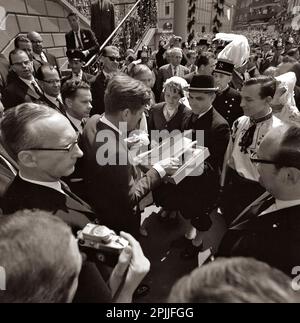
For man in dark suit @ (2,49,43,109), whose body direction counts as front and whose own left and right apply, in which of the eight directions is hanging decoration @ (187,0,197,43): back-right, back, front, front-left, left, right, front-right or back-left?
left

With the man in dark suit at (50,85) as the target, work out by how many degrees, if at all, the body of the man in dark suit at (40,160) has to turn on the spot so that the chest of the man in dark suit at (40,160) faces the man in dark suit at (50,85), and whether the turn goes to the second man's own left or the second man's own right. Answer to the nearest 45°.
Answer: approximately 90° to the second man's own left

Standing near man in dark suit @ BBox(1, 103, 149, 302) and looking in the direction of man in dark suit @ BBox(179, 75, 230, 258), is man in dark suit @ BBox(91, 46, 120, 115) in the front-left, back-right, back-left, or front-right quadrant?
front-left

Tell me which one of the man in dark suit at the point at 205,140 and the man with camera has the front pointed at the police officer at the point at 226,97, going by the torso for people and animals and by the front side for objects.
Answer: the man with camera

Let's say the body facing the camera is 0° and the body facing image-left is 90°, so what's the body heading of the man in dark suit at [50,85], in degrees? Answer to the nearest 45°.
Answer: approximately 315°

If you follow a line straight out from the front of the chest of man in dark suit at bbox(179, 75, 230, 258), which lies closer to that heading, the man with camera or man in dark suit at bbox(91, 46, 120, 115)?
the man with camera

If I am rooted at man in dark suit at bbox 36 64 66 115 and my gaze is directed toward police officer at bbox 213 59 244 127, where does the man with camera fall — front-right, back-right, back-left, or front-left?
front-right

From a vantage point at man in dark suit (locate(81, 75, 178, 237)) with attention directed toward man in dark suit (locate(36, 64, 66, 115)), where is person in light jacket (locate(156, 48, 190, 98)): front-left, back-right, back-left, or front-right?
front-right

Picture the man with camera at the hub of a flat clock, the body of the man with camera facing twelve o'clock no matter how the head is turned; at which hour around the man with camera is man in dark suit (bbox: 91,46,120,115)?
The man in dark suit is roughly at 11 o'clock from the man with camera.

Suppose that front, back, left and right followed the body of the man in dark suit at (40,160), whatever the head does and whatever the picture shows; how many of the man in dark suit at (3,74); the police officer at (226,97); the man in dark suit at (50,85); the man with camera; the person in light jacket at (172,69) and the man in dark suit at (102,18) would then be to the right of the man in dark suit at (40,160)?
1

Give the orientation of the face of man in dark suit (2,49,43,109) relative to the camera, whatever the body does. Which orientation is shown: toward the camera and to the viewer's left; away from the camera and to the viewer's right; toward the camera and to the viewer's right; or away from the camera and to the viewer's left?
toward the camera and to the viewer's right

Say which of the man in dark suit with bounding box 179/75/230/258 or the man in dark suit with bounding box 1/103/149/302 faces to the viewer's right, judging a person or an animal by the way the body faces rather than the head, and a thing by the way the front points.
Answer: the man in dark suit with bounding box 1/103/149/302

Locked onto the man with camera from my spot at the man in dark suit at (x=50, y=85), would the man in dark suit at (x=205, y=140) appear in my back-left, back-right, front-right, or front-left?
front-left

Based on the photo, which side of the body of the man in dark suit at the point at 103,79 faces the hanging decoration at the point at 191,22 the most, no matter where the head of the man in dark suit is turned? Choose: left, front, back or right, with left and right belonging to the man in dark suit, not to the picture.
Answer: left

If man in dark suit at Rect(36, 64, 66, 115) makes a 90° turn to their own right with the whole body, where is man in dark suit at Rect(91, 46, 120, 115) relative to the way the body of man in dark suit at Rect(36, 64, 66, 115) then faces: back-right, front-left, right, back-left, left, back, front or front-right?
back

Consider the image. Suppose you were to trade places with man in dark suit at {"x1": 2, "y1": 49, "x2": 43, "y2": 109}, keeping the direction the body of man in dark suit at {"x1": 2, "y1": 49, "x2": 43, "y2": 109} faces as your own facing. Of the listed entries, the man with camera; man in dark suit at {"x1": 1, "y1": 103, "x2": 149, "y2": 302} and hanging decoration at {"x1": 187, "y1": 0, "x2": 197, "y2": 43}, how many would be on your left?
1

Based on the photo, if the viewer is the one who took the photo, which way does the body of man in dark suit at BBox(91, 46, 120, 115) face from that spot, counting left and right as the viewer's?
facing the viewer and to the right of the viewer

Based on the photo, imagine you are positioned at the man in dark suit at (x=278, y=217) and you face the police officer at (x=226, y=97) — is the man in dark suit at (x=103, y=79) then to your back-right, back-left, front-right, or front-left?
front-left

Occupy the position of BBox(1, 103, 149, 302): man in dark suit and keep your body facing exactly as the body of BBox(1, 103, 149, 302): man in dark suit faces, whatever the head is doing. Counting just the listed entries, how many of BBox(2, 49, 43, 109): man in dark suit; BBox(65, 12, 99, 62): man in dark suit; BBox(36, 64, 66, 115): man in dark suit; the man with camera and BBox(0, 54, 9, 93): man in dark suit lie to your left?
4
